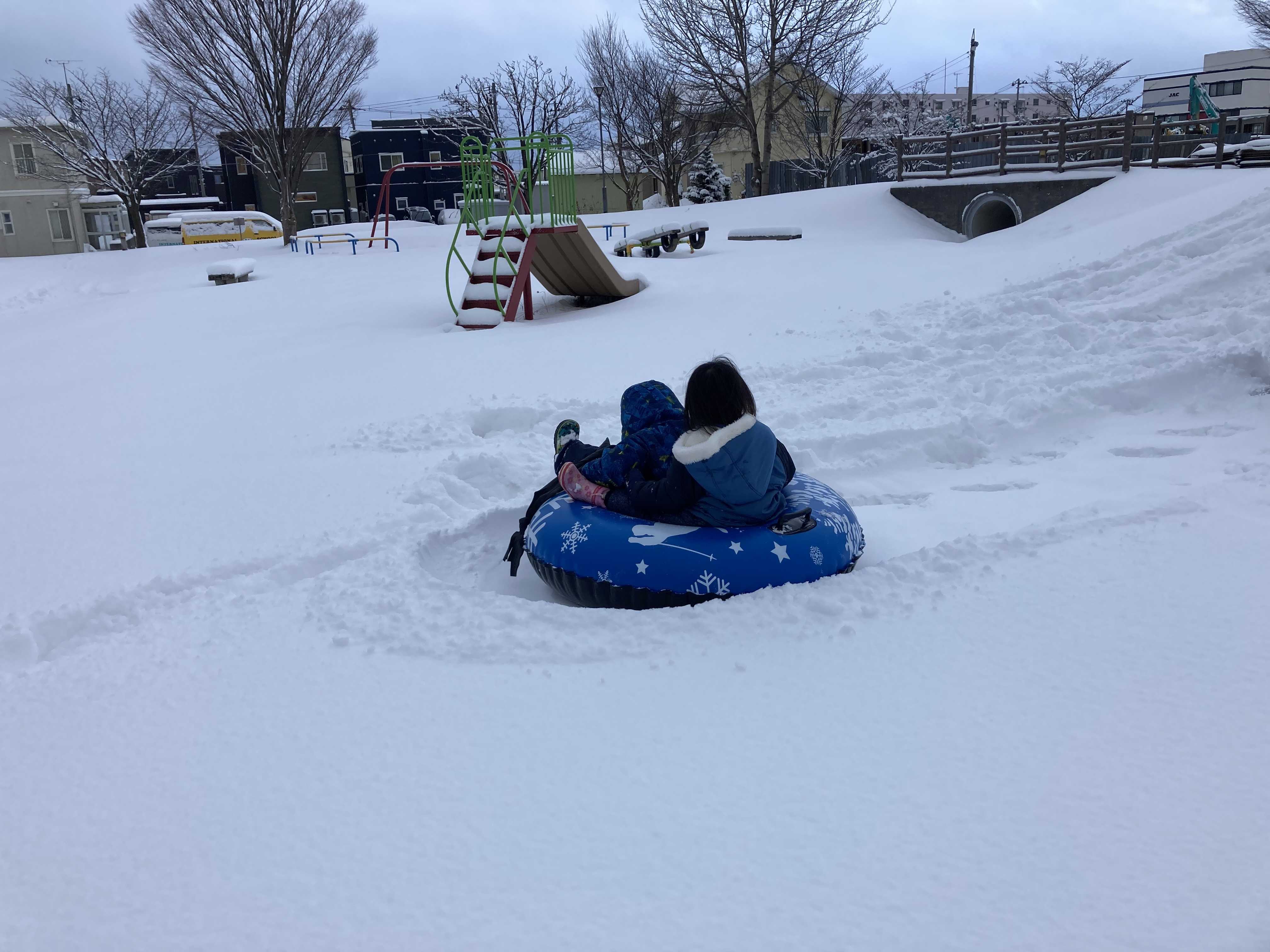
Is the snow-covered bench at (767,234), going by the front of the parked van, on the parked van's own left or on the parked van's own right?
on the parked van's own right

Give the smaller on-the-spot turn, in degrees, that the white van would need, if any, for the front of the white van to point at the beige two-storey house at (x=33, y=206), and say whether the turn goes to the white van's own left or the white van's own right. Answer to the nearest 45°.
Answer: approximately 135° to the white van's own right

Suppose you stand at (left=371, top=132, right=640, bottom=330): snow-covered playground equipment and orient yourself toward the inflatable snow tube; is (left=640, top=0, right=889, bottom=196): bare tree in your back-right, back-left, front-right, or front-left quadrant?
back-left

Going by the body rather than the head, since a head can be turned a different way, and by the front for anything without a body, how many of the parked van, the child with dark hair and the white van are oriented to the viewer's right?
2

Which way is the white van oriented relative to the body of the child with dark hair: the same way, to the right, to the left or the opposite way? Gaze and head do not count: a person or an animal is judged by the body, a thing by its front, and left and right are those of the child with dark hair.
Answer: to the right

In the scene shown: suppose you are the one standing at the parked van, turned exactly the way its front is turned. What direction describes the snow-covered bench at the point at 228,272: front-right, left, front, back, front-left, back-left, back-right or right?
right

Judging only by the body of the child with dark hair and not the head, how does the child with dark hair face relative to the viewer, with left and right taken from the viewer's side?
facing away from the viewer and to the left of the viewer

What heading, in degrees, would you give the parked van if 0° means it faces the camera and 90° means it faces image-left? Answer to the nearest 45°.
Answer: approximately 270°

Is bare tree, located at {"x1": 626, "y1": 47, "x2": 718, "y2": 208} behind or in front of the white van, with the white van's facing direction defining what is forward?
in front

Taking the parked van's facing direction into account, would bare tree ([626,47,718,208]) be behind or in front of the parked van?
in front
